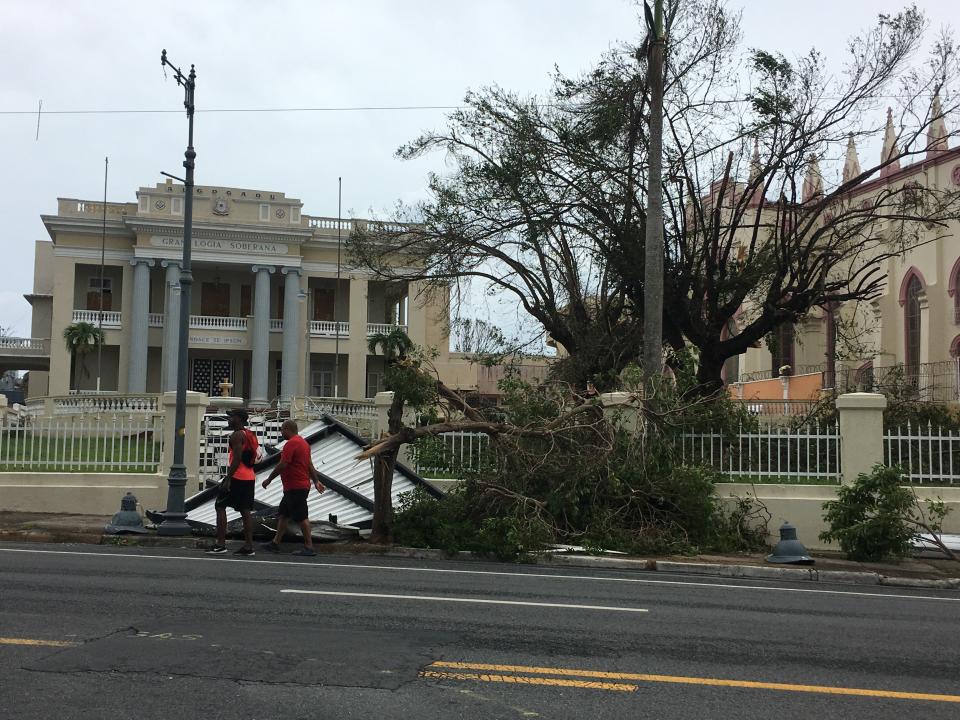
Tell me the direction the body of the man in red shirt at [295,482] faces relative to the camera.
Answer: to the viewer's left

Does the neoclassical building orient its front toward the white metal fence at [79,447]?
yes

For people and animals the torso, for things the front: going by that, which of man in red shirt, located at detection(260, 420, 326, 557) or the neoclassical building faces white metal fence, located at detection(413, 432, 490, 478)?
the neoclassical building

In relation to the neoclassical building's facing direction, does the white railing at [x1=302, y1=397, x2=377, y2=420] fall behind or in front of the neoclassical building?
in front

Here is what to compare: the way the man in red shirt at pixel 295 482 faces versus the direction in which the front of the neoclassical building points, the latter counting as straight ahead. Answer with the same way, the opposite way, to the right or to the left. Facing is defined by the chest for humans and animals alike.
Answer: to the right

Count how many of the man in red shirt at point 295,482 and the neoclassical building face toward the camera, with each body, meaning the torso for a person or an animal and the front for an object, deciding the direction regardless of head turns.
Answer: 1

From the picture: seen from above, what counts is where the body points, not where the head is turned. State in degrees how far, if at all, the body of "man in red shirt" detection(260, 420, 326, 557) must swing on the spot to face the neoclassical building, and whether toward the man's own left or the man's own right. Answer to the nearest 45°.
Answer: approximately 90° to the man's own right

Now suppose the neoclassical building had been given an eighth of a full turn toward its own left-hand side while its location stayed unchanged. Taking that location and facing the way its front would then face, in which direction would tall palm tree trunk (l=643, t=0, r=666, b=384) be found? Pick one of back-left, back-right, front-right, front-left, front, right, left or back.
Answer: front-right

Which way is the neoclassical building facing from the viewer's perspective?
toward the camera

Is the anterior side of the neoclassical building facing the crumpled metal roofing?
yes

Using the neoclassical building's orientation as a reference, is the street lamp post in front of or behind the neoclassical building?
in front

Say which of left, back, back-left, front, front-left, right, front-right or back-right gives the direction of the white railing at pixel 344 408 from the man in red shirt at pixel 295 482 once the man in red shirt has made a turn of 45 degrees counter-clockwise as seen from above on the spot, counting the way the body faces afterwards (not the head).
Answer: back-right

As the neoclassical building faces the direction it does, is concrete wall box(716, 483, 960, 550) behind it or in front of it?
in front

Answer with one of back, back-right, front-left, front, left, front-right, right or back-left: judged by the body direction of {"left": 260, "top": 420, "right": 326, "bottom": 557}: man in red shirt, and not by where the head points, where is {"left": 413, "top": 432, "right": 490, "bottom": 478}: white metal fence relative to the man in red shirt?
back-right

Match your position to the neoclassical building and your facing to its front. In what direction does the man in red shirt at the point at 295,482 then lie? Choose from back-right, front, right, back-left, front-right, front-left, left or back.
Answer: front
